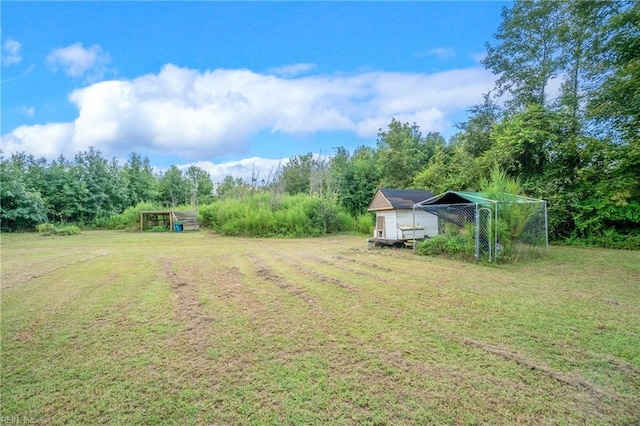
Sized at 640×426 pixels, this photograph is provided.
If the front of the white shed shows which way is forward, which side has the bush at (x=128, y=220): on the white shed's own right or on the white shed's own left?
on the white shed's own right

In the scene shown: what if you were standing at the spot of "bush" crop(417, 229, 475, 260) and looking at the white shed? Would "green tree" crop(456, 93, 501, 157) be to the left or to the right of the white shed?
right

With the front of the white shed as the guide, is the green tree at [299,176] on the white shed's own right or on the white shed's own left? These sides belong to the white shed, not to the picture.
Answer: on the white shed's own right

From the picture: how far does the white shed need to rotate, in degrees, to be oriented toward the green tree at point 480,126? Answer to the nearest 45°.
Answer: approximately 180°

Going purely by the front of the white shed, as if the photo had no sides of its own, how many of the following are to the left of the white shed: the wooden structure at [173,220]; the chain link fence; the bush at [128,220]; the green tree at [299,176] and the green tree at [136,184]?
1

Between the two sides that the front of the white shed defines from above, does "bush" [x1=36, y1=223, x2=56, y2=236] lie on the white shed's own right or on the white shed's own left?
on the white shed's own right

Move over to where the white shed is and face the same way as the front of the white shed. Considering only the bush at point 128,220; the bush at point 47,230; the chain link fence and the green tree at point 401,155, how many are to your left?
1

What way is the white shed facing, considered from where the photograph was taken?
facing the viewer and to the left of the viewer

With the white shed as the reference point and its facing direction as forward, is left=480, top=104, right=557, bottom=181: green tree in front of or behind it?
behind

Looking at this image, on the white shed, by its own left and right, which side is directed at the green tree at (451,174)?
back

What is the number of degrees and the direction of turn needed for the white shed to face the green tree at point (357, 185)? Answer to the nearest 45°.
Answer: approximately 135° to its right

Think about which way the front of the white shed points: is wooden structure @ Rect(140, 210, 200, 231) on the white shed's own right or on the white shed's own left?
on the white shed's own right

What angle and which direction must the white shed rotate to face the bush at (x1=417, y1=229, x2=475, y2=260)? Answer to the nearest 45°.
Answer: approximately 90° to its left
